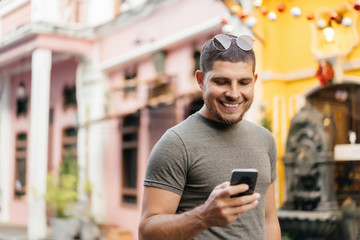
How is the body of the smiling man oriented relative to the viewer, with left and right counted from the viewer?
facing the viewer and to the right of the viewer

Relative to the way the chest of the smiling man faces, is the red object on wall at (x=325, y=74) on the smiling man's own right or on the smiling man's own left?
on the smiling man's own left

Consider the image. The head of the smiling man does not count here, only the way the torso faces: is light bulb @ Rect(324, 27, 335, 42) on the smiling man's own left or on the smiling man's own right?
on the smiling man's own left
